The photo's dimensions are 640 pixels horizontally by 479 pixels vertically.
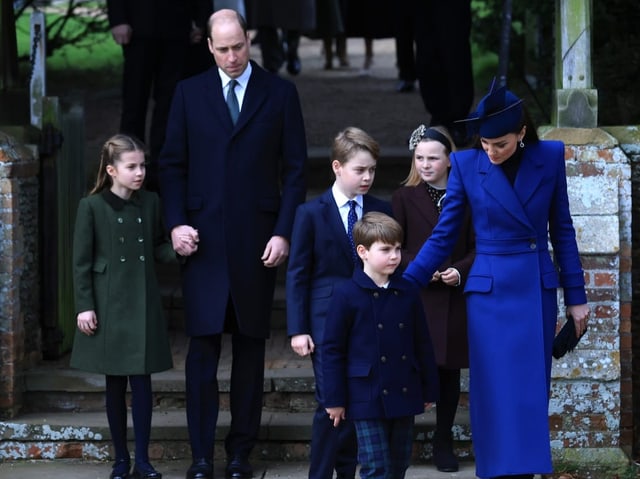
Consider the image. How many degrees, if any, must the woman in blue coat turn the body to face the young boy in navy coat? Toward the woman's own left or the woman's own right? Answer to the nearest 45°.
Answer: approximately 90° to the woman's own right

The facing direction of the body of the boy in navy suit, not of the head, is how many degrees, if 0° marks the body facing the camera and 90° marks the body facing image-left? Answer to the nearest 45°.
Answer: approximately 315°

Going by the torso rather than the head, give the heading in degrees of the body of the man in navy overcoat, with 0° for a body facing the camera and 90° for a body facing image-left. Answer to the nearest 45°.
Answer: approximately 0°

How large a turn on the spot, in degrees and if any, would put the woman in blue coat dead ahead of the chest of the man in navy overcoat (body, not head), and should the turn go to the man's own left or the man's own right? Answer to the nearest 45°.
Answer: approximately 45° to the man's own left

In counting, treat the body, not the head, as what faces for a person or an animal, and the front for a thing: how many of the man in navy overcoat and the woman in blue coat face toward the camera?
2

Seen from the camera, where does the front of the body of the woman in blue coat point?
toward the camera

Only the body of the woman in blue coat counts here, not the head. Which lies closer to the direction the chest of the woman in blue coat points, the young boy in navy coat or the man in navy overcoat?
the young boy in navy coat

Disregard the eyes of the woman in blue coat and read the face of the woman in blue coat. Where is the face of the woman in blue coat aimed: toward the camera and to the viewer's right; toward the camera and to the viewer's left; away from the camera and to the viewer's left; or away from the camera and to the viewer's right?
toward the camera and to the viewer's left

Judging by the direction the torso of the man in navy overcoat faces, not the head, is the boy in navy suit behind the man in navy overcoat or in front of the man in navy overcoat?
in front

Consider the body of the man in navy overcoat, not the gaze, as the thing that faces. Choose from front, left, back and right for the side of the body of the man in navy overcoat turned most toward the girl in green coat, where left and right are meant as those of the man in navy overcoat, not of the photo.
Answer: right

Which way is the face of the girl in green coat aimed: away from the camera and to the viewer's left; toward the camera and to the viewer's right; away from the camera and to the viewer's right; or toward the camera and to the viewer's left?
toward the camera and to the viewer's right
